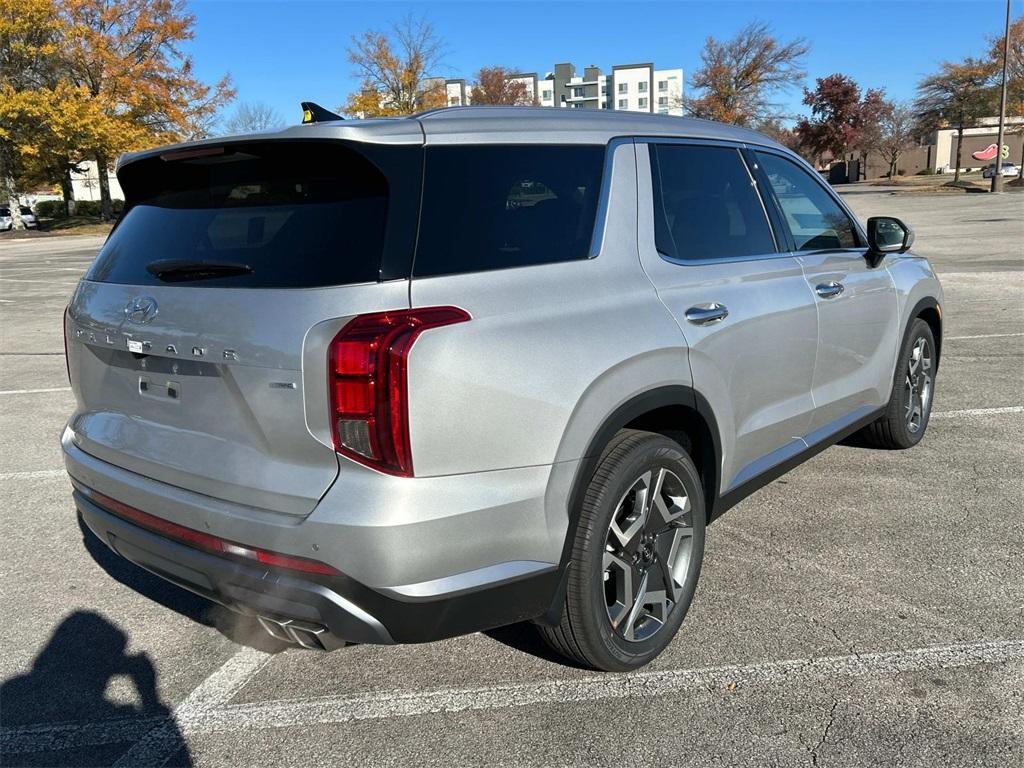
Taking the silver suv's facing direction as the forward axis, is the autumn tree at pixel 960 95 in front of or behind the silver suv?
in front

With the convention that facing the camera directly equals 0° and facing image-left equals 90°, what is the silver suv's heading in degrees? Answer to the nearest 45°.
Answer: approximately 225°

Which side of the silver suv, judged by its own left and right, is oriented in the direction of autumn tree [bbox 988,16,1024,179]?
front

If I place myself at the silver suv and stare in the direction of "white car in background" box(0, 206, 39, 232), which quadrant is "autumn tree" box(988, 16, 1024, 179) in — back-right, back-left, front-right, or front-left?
front-right

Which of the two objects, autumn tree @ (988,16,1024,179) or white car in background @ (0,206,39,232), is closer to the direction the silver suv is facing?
the autumn tree

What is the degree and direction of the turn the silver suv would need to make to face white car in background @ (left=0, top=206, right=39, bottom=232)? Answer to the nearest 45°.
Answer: approximately 90° to its left

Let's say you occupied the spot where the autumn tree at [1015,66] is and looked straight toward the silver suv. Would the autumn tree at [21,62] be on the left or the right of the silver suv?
right

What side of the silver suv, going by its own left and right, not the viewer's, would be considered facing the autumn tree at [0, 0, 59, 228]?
left

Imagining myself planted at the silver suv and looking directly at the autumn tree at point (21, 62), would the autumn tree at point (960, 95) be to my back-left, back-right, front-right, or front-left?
front-right

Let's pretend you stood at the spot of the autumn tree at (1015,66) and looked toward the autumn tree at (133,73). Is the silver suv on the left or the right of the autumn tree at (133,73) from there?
left
